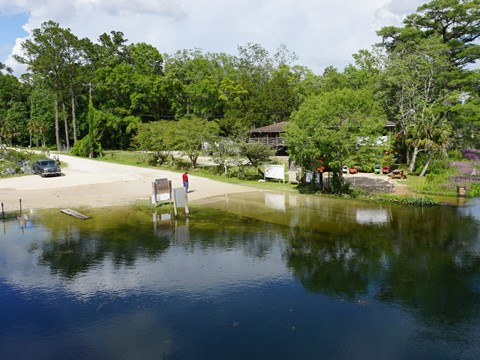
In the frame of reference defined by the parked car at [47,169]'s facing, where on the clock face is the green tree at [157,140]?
The green tree is roughly at 10 o'clock from the parked car.

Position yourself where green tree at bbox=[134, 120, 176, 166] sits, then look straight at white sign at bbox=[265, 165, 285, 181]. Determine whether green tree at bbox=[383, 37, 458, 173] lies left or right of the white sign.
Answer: left

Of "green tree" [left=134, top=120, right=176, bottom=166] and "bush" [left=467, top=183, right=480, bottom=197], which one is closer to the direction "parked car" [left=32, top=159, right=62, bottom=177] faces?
the bush

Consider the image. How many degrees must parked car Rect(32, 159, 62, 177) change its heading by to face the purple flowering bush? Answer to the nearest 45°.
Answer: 0° — it already faces it

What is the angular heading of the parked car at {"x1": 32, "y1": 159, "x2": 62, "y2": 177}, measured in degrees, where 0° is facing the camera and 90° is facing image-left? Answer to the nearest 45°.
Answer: approximately 315°

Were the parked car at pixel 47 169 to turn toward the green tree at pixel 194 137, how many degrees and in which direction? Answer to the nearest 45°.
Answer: approximately 45° to its left

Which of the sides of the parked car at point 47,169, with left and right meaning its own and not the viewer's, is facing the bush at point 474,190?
front
